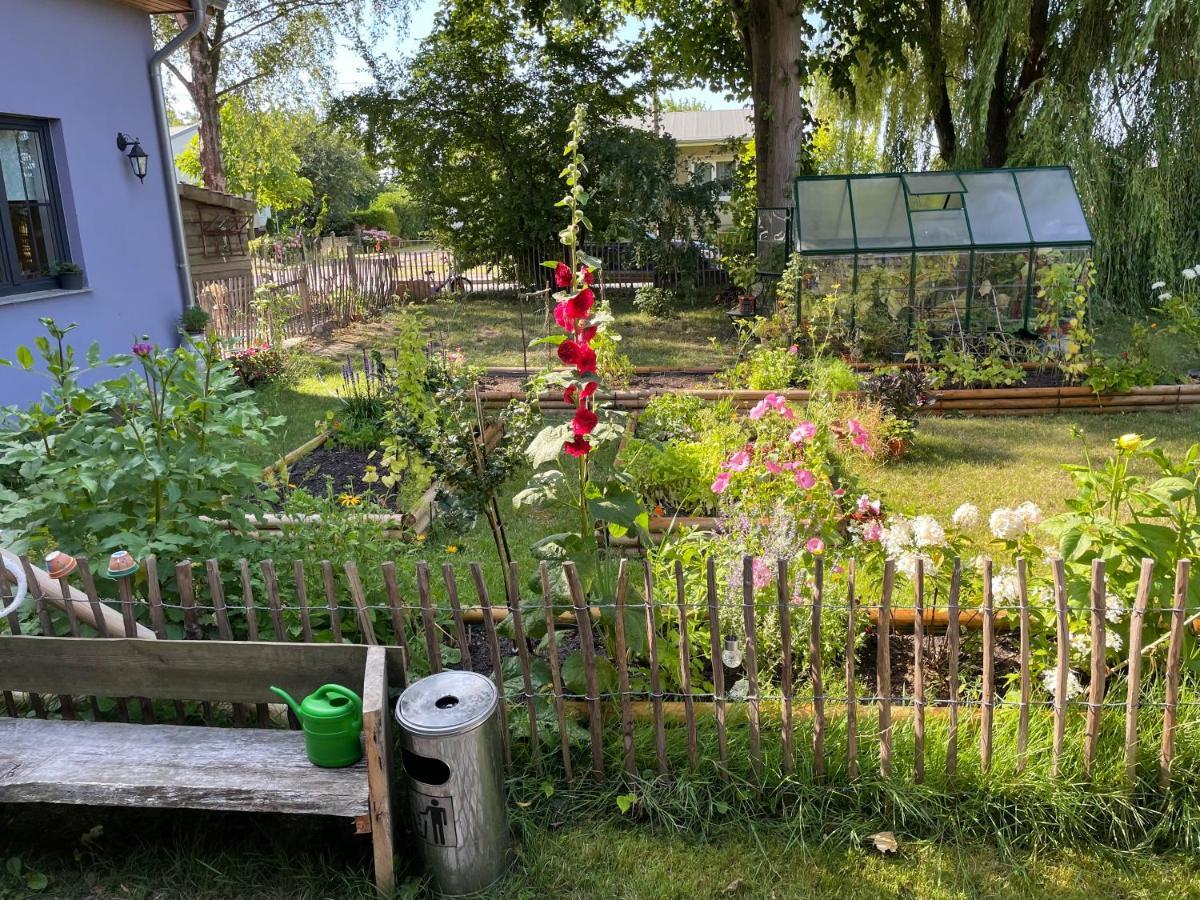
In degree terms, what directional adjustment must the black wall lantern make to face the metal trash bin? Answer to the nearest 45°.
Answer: approximately 45° to its right

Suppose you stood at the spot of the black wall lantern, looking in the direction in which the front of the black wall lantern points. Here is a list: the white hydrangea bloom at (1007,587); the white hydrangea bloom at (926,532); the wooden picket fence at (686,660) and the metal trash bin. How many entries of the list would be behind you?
0

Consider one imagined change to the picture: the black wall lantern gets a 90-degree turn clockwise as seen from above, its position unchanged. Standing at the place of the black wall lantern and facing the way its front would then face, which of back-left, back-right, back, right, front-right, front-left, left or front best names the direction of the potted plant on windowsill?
front

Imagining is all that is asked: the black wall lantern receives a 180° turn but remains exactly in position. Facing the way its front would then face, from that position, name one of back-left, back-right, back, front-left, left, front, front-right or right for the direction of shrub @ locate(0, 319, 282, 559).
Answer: back-left

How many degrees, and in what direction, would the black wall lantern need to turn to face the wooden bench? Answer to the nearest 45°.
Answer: approximately 45° to its right

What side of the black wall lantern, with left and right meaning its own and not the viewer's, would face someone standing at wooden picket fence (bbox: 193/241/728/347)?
left

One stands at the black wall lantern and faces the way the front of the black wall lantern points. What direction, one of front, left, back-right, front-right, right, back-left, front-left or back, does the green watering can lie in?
front-right

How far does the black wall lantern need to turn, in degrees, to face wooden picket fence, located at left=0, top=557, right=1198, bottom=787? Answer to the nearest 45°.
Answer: approximately 45° to its right
